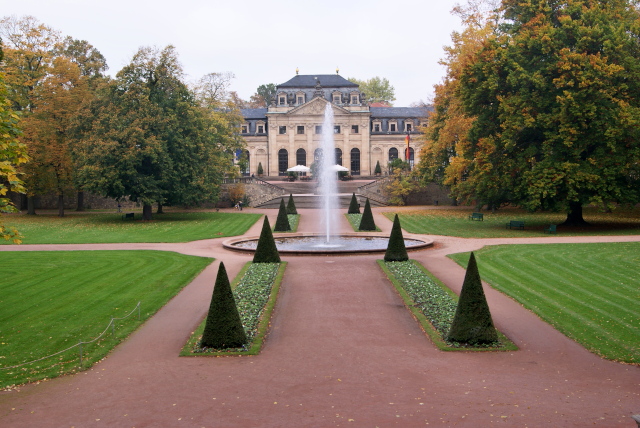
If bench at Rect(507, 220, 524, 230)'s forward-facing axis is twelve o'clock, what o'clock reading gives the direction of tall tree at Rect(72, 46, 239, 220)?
The tall tree is roughly at 3 o'clock from the bench.

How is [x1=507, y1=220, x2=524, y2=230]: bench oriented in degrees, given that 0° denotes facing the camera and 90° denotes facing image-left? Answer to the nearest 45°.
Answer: approximately 0°

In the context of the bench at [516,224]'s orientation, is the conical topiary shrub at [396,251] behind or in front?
in front

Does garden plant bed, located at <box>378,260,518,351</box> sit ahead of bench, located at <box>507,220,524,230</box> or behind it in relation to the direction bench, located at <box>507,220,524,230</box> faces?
ahead

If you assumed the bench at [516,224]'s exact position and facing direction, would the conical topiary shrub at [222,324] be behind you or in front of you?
in front

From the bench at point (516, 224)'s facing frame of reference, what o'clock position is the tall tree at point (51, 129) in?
The tall tree is roughly at 3 o'clock from the bench.

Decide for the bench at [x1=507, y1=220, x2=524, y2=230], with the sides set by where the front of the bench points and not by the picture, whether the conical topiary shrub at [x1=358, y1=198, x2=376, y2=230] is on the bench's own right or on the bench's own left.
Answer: on the bench's own right

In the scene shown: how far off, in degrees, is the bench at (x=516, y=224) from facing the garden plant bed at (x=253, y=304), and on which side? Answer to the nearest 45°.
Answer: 0° — it already faces it
